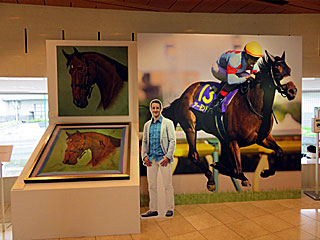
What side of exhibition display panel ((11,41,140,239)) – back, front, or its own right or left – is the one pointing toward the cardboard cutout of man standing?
left

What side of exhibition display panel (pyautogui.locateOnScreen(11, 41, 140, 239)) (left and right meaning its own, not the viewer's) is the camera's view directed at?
front
